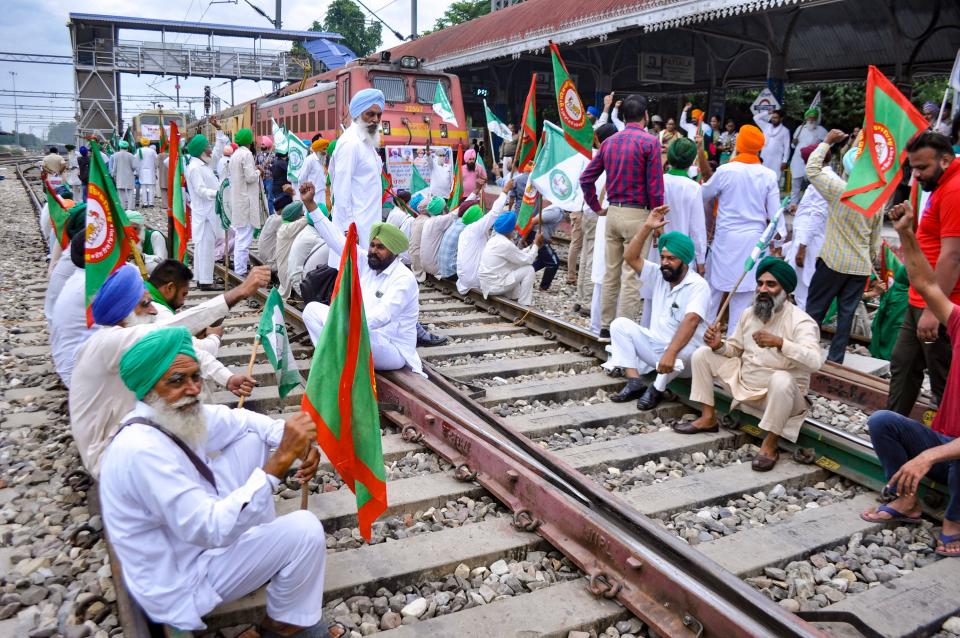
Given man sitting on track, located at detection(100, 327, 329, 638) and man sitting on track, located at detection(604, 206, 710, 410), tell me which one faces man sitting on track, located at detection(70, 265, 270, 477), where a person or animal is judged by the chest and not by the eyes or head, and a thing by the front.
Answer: man sitting on track, located at detection(604, 206, 710, 410)

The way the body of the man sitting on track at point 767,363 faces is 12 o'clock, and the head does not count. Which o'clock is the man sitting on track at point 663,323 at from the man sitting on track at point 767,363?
the man sitting on track at point 663,323 is roughly at 3 o'clock from the man sitting on track at point 767,363.

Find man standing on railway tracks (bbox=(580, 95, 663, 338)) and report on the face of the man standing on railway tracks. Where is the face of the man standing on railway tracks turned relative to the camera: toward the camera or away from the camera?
away from the camera

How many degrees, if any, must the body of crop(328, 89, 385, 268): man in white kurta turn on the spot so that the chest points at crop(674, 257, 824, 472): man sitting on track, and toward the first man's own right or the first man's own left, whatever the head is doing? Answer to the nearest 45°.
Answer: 0° — they already face them

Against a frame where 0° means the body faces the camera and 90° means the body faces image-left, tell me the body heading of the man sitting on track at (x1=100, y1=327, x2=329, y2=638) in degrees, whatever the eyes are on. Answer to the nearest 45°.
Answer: approximately 315°

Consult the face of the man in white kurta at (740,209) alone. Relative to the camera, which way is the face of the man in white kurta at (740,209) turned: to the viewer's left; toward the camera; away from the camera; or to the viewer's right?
away from the camera

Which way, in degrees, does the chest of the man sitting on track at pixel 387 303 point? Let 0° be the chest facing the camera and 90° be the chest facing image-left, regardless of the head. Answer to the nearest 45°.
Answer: approximately 45°

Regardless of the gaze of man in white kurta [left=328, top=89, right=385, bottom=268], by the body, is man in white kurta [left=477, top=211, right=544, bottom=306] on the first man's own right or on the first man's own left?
on the first man's own left

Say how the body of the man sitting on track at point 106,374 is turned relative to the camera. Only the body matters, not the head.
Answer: to the viewer's right
